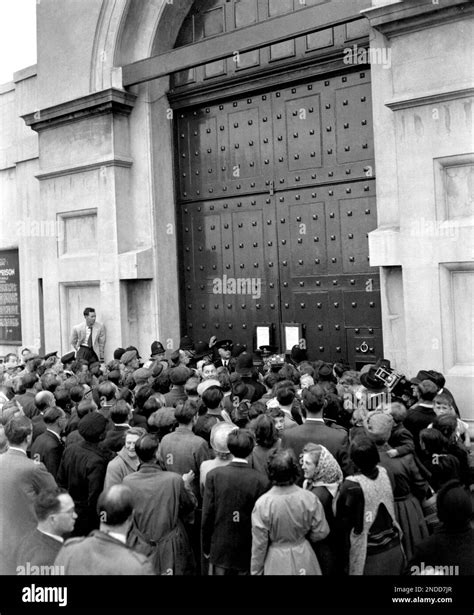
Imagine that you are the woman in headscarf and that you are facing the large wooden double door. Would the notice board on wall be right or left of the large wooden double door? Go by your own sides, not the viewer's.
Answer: left

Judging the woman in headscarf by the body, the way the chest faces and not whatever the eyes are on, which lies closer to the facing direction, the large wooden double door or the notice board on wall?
the notice board on wall

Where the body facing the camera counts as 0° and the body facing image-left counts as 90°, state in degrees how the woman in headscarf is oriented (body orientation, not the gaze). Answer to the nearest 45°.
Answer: approximately 90°

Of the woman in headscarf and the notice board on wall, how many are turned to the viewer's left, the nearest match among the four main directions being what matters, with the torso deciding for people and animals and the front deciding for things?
1

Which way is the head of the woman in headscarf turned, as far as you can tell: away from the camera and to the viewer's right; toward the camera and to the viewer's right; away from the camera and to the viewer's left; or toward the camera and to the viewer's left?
toward the camera and to the viewer's left

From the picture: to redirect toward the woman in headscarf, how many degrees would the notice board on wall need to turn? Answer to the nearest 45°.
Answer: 0° — it already faces them

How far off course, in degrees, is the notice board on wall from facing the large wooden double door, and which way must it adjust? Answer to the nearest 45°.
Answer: approximately 45° to its left

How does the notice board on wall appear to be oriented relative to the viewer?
toward the camera

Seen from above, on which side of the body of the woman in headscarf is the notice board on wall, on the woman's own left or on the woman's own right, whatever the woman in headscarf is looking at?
on the woman's own right
